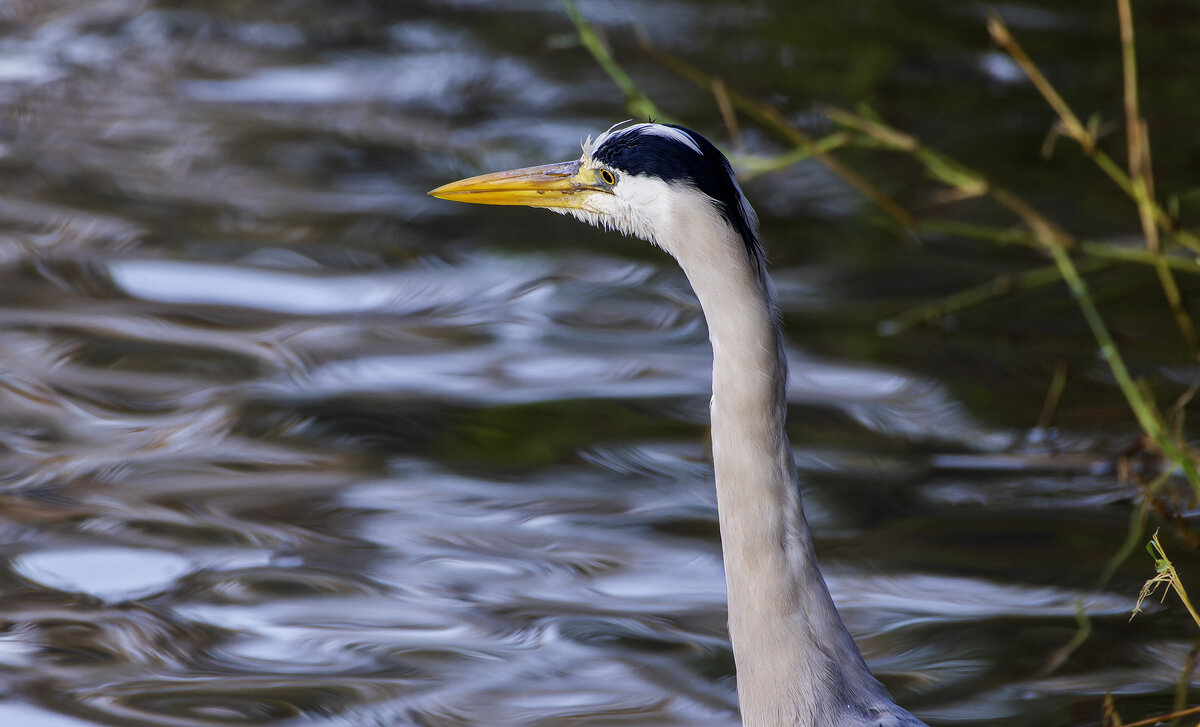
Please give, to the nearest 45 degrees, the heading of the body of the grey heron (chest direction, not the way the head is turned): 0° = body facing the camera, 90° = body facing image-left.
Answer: approximately 90°

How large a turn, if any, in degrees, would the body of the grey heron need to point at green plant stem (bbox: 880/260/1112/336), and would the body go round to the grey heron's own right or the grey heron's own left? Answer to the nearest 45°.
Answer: approximately 135° to the grey heron's own right
